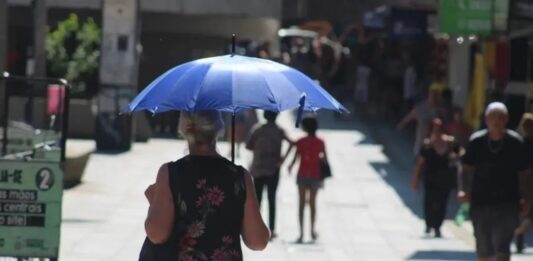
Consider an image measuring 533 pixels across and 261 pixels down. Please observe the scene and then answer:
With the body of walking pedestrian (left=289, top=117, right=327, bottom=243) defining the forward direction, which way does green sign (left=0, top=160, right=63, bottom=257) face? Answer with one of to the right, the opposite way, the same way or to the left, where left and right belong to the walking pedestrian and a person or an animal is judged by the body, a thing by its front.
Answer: the opposite way

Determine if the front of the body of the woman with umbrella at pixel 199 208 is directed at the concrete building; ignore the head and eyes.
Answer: yes

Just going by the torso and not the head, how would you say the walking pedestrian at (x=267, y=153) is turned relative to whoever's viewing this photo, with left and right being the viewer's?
facing away from the viewer

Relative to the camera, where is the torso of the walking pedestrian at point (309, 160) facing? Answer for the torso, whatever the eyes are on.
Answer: away from the camera

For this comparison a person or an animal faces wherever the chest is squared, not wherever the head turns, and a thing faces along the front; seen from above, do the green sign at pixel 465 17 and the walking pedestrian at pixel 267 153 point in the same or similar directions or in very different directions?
very different directions

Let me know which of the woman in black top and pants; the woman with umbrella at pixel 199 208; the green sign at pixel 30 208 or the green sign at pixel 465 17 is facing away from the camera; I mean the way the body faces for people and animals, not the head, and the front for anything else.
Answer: the woman with umbrella

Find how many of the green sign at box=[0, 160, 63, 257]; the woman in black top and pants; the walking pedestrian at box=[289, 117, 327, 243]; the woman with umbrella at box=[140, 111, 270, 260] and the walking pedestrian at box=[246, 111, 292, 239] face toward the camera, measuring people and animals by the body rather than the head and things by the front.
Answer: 2

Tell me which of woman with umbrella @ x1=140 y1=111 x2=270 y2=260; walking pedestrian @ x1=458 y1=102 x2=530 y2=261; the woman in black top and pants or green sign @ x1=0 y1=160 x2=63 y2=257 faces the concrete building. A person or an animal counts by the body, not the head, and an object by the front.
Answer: the woman with umbrella

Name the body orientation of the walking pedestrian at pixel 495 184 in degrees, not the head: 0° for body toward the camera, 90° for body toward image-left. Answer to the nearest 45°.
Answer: approximately 0°

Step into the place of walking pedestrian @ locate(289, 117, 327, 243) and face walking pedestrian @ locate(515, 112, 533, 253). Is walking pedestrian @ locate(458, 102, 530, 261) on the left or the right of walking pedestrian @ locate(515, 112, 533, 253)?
right

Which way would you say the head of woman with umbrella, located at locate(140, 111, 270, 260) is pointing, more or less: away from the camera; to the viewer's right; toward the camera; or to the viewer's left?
away from the camera
